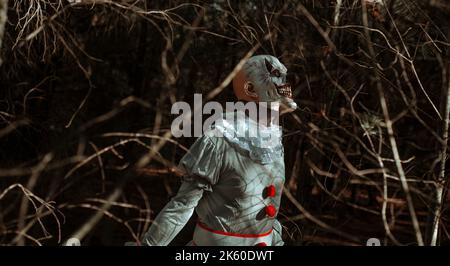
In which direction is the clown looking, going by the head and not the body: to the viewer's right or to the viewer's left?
to the viewer's right

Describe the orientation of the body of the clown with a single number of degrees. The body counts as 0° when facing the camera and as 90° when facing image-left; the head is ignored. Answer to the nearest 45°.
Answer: approximately 315°
